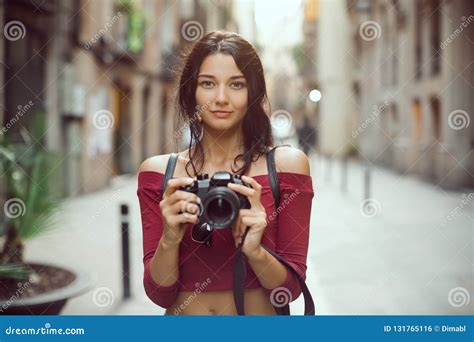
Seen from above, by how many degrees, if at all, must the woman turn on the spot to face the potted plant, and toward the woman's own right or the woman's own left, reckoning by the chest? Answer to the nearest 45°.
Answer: approximately 135° to the woman's own right

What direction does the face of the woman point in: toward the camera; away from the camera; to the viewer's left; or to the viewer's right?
toward the camera

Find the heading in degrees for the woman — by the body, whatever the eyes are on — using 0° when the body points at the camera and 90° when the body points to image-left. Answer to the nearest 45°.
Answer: approximately 0°
